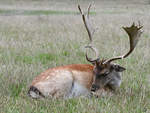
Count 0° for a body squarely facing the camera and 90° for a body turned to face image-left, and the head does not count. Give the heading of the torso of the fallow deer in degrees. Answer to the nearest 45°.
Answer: approximately 270°
